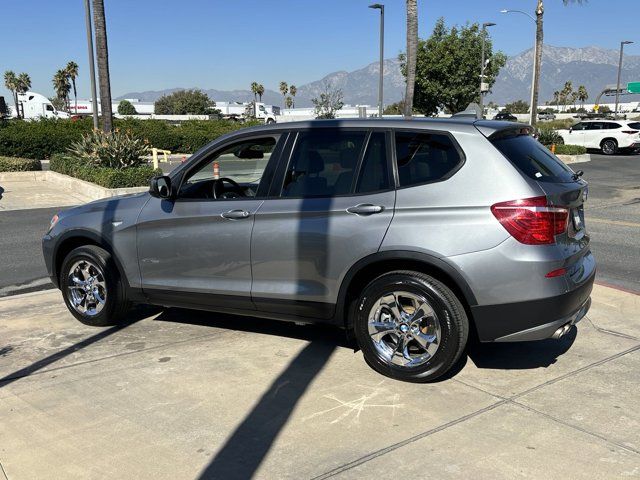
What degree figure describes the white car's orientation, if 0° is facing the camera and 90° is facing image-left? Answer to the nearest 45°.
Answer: approximately 135°

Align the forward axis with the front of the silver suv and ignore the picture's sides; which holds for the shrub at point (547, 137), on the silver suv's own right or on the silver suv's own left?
on the silver suv's own right

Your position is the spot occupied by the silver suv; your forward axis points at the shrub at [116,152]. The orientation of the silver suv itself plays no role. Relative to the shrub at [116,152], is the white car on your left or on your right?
right

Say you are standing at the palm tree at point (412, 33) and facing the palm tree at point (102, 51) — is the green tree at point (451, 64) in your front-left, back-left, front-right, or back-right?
back-right

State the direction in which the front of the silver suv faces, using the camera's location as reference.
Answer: facing away from the viewer and to the left of the viewer

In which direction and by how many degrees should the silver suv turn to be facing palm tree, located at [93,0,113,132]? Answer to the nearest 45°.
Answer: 0° — it already faces it

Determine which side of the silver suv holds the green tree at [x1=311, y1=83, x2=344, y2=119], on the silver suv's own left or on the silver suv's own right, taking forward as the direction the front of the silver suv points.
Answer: on the silver suv's own right
